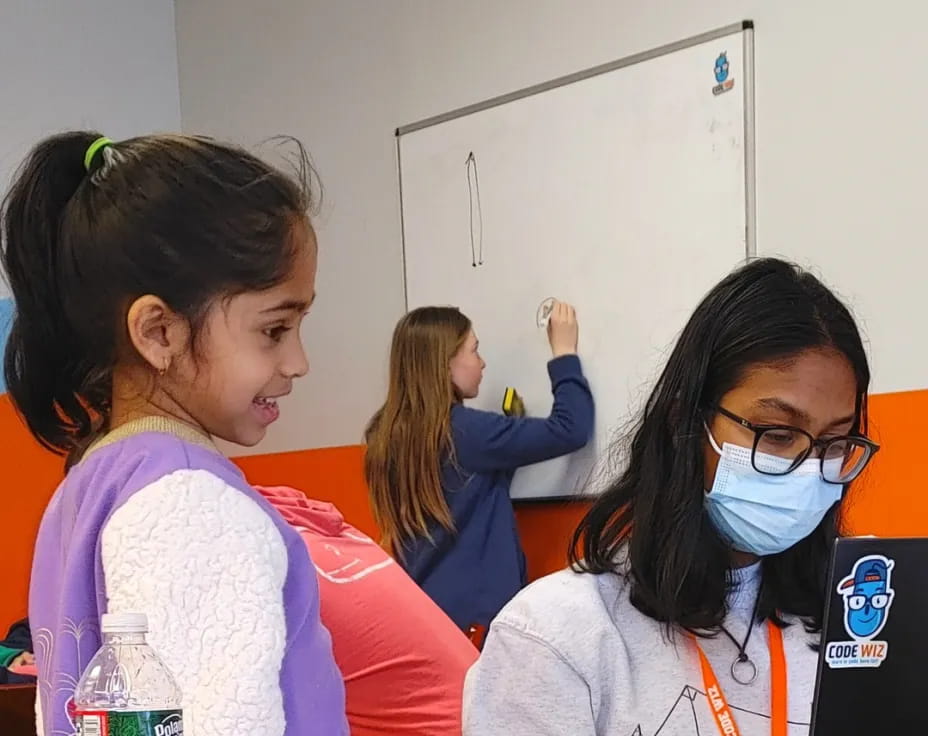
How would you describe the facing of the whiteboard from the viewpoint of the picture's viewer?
facing the viewer and to the left of the viewer

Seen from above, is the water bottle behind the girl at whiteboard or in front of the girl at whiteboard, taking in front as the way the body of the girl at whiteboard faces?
behind

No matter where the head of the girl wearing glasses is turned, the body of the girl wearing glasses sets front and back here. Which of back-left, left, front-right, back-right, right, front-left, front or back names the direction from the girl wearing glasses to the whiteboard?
back-left

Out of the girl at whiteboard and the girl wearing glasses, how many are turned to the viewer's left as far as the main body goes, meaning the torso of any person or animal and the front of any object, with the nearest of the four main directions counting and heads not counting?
0

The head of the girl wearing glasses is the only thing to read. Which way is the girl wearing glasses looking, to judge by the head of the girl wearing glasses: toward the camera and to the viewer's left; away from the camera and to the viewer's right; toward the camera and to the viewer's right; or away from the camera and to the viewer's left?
toward the camera and to the viewer's right

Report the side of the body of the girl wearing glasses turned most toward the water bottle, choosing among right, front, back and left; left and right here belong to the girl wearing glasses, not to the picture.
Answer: right

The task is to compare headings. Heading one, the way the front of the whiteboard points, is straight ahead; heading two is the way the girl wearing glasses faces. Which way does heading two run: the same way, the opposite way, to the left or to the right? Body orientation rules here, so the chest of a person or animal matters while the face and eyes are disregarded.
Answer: to the left

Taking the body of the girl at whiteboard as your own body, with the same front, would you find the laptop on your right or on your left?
on your right

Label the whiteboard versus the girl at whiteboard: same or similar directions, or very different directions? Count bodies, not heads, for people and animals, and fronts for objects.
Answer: very different directions

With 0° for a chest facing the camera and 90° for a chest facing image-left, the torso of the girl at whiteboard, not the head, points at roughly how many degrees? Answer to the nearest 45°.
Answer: approximately 225°

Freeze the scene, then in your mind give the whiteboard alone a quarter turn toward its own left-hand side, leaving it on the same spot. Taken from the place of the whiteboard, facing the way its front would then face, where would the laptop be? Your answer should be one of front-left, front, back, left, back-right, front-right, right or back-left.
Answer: front-right

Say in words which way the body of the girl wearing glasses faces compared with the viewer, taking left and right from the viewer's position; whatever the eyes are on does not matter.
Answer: facing the viewer and to the right of the viewer

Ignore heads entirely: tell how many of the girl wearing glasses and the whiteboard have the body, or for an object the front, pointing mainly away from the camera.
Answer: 0
